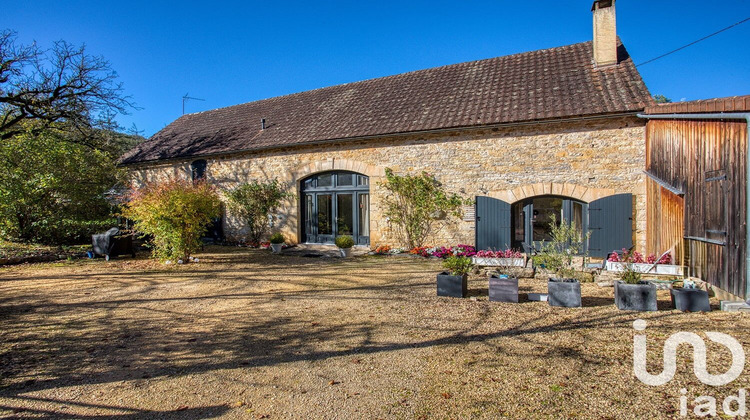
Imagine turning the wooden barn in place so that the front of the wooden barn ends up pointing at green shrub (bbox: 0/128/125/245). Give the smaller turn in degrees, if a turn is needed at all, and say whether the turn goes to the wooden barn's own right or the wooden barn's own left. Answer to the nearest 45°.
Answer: approximately 45° to the wooden barn's own right

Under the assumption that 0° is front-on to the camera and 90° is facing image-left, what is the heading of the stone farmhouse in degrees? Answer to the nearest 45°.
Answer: approximately 45°

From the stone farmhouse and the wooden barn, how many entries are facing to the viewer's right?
0

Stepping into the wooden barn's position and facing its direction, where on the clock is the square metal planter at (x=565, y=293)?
The square metal planter is roughly at 12 o'clock from the wooden barn.
